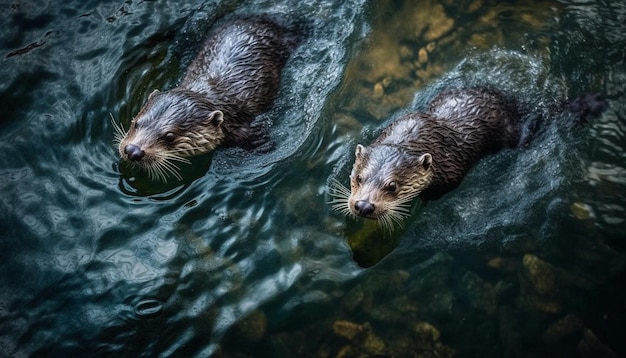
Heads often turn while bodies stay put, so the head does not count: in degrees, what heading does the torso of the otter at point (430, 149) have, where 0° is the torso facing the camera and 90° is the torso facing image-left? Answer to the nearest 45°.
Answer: approximately 45°

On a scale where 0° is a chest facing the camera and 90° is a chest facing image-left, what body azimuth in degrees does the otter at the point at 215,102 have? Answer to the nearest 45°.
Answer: approximately 45°
